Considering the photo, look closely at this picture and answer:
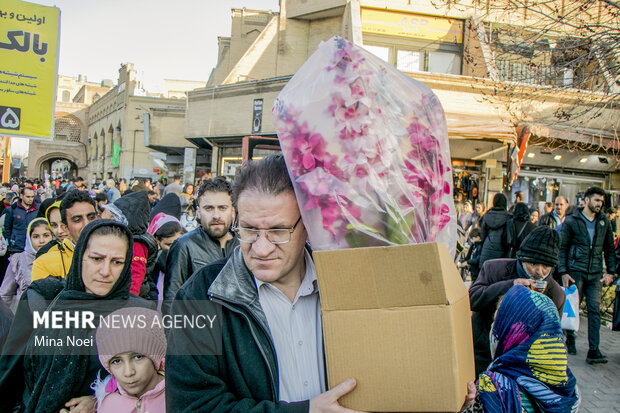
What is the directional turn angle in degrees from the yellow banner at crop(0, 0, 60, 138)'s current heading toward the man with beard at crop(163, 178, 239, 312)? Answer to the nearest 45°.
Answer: approximately 45° to its left

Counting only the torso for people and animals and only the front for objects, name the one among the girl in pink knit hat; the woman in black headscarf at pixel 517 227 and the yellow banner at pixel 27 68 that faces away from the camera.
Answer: the woman in black headscarf

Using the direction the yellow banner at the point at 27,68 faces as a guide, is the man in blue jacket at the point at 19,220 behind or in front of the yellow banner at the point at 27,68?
behind

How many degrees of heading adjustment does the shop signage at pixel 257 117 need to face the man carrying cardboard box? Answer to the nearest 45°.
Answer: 0° — it already faces them

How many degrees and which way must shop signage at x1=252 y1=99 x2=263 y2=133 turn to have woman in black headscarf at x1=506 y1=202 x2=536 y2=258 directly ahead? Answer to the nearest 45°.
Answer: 0° — it already faces them

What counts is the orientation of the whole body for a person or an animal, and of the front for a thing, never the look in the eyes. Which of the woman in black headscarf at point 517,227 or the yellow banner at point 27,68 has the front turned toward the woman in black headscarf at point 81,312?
the yellow banner

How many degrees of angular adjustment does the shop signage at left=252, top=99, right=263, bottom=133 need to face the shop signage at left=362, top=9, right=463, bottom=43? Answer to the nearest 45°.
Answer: approximately 45° to its left

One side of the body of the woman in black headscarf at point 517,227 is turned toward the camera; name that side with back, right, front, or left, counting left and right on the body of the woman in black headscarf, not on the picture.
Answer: back

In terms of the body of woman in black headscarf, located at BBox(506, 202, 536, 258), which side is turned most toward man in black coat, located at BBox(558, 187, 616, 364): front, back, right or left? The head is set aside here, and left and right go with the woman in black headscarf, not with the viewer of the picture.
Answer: right

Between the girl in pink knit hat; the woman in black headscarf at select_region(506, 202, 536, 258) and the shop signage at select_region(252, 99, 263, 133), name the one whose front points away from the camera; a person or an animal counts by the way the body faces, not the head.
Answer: the woman in black headscarf

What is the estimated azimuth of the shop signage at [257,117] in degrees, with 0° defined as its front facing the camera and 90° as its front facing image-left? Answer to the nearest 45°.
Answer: approximately 0°
